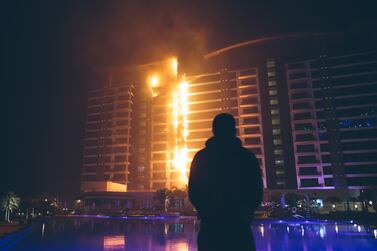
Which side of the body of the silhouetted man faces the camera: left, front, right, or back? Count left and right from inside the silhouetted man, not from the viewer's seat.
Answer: back
